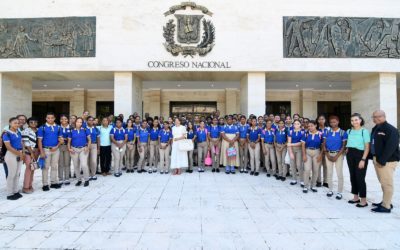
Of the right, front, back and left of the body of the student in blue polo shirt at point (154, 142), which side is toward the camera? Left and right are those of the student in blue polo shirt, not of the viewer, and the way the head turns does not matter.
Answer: front

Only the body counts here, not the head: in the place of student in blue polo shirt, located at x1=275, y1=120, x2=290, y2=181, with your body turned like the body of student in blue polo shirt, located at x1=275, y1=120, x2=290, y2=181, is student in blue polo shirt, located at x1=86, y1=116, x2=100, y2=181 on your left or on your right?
on your right

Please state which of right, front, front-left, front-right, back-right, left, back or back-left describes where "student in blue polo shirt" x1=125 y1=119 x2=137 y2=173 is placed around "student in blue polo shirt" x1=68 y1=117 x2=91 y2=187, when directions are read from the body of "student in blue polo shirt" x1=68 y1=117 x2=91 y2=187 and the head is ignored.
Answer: back-left

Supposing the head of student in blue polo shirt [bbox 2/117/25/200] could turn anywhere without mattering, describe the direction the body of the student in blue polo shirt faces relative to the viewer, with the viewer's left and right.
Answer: facing the viewer and to the right of the viewer

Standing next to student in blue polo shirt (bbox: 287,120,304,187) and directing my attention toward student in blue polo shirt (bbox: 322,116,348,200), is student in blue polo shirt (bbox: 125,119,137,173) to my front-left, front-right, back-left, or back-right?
back-right

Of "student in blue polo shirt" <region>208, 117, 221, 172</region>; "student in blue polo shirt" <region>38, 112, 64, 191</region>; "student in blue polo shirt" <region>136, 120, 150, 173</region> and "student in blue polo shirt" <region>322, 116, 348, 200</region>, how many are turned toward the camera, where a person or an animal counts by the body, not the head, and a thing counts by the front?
4

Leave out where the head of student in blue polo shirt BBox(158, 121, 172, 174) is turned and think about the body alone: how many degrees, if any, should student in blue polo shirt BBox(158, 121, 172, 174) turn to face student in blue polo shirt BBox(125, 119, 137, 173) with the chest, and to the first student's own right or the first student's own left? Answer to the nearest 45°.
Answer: approximately 90° to the first student's own right

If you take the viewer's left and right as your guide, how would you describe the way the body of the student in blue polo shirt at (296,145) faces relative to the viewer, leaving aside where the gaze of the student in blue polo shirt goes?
facing the viewer

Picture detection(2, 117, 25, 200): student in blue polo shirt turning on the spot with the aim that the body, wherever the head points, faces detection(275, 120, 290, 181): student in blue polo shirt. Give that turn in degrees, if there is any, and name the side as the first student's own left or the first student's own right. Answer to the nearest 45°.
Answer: approximately 45° to the first student's own left

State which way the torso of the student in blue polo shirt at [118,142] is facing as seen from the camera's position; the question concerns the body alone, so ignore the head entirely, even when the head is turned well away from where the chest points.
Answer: toward the camera
